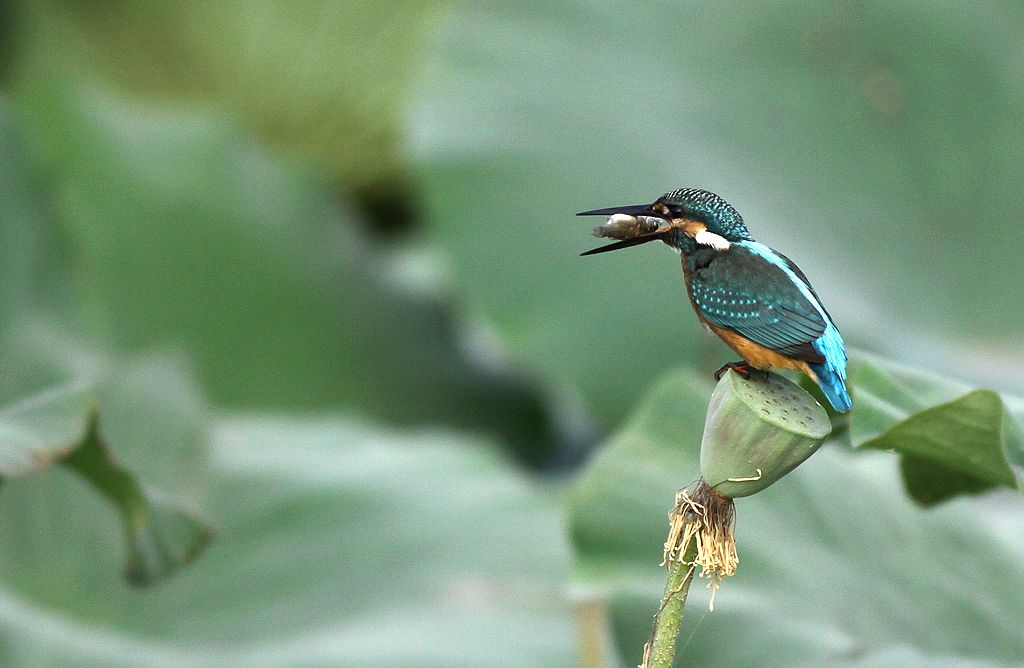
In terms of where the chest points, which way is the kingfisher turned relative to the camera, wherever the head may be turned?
to the viewer's left
